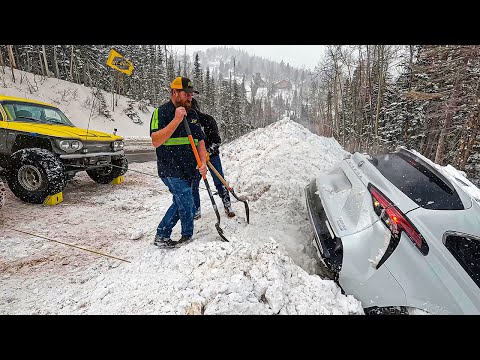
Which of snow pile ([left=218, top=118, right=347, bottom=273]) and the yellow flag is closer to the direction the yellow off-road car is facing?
the snow pile

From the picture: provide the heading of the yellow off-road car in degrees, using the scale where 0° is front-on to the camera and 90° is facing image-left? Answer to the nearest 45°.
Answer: approximately 315°

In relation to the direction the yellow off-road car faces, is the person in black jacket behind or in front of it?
in front

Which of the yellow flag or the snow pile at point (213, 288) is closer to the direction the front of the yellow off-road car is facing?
the snow pile

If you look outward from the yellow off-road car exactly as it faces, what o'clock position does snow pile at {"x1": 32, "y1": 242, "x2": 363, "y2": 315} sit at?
The snow pile is roughly at 1 o'clock from the yellow off-road car.

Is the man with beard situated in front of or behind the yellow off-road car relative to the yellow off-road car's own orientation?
in front
